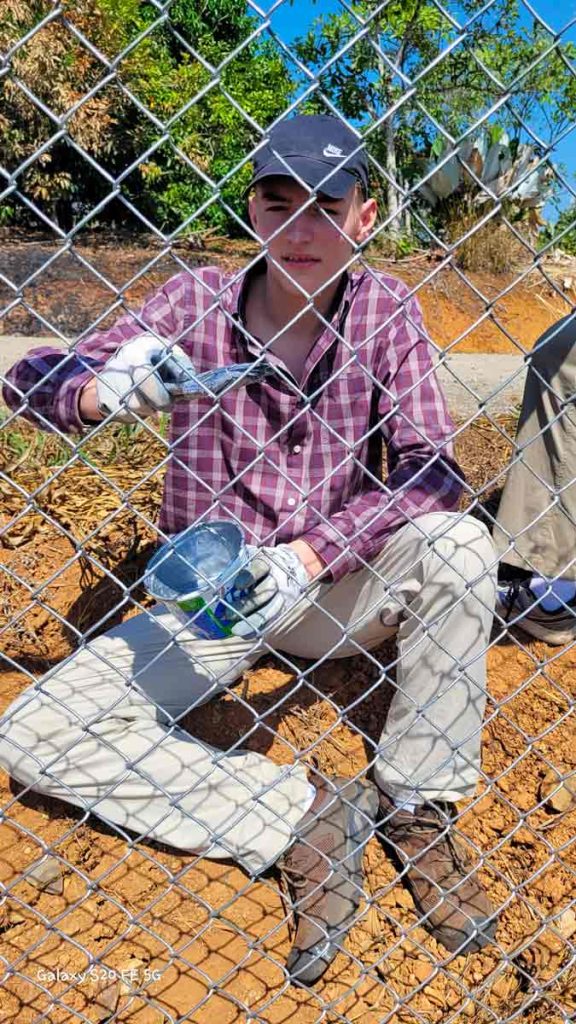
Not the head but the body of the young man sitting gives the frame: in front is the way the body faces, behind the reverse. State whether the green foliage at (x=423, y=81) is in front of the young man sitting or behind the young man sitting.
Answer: behind

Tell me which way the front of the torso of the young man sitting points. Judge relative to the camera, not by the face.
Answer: toward the camera

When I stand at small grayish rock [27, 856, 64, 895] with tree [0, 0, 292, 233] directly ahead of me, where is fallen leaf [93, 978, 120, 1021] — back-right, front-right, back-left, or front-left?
back-right

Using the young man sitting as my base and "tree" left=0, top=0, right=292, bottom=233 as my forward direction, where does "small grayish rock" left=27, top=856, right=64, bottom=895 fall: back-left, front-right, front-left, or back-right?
back-left

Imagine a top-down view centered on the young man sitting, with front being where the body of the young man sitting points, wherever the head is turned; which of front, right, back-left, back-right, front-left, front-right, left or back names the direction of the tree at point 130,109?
back
